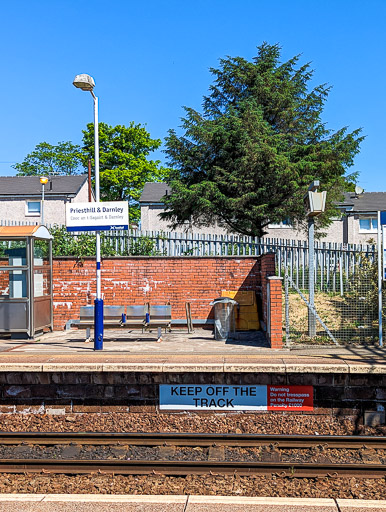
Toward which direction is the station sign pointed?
toward the camera

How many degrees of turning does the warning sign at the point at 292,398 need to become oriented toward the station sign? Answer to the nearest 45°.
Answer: approximately 135° to its right

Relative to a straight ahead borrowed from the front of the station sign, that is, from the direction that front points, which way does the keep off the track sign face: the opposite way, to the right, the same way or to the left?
the same way

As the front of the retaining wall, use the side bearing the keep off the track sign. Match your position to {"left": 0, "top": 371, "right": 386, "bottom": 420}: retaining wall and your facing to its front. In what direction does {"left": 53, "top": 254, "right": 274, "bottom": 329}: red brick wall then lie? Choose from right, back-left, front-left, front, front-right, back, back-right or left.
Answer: back

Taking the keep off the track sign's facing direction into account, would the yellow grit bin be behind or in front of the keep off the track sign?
behind

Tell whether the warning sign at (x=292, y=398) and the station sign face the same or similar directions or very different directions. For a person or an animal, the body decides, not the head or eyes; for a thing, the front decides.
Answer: same or similar directions

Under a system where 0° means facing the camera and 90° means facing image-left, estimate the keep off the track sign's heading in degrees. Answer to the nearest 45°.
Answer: approximately 0°

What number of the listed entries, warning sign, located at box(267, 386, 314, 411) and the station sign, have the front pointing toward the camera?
2

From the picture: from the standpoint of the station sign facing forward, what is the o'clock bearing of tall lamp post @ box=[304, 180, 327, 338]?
The tall lamp post is roughly at 9 o'clock from the station sign.

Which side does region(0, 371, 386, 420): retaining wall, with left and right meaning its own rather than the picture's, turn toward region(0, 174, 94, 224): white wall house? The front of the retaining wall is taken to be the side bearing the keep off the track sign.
back

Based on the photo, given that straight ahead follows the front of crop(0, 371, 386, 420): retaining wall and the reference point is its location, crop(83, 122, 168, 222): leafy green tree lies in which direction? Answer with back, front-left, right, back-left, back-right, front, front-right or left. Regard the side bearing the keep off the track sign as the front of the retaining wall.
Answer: back

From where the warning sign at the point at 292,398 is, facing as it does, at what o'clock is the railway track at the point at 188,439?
The railway track is roughly at 2 o'clock from the warning sign.

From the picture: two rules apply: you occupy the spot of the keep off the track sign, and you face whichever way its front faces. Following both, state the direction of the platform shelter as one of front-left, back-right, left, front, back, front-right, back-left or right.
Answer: back-right

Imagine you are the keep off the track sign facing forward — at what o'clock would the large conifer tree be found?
The large conifer tree is roughly at 6 o'clock from the keep off the track sign.
